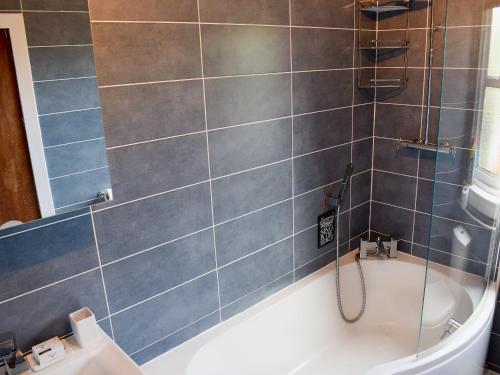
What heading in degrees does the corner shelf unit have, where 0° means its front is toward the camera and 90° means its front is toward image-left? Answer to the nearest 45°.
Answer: approximately 0°

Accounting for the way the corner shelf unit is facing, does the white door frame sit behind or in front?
in front

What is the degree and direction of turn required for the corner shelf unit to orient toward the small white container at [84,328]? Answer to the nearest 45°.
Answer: approximately 45° to its right

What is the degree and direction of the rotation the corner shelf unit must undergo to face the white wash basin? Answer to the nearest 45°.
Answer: approximately 45° to its right
